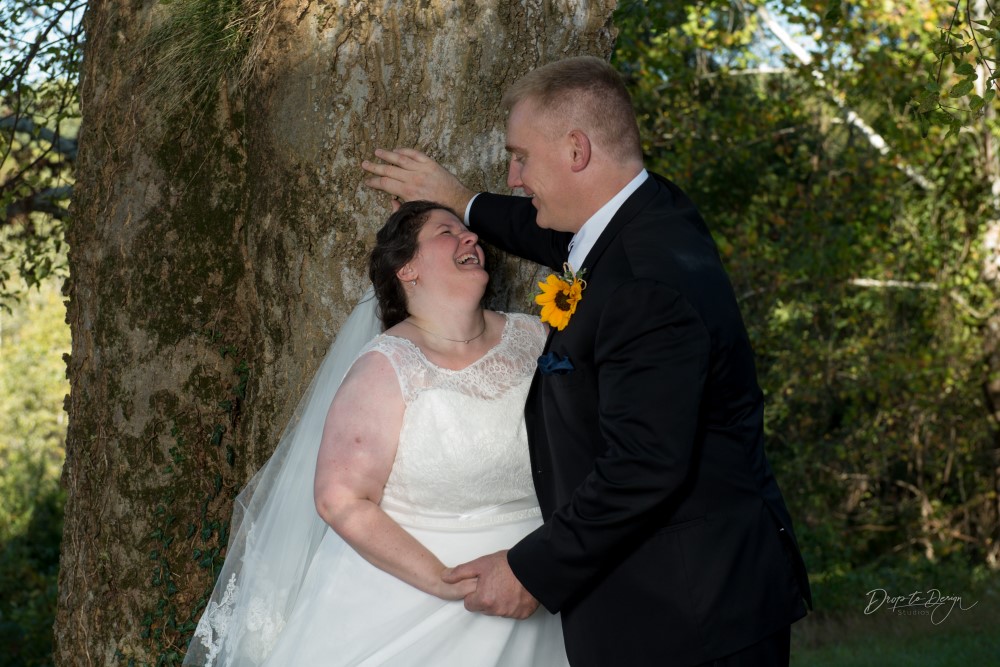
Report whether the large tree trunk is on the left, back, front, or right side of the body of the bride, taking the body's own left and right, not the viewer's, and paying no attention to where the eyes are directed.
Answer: back

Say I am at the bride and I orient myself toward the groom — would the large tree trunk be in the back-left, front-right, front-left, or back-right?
back-left

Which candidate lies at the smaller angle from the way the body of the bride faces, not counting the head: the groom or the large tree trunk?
the groom

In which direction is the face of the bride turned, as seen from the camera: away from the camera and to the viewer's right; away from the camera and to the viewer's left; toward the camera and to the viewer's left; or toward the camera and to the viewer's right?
toward the camera and to the viewer's right

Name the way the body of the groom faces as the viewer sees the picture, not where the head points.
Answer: to the viewer's left

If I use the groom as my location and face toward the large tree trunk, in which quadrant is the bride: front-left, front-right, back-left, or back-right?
front-left

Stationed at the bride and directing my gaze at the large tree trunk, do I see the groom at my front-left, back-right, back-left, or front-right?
back-right

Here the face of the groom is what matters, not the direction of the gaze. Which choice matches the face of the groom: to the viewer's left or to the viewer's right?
to the viewer's left

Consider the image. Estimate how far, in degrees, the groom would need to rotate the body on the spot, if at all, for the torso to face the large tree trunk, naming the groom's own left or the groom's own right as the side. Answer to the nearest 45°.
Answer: approximately 45° to the groom's own right

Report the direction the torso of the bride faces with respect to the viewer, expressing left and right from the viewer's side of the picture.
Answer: facing the viewer and to the right of the viewer

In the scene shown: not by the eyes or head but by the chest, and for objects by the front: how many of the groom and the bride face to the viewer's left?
1

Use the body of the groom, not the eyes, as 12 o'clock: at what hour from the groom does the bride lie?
The bride is roughly at 1 o'clock from the groom.
